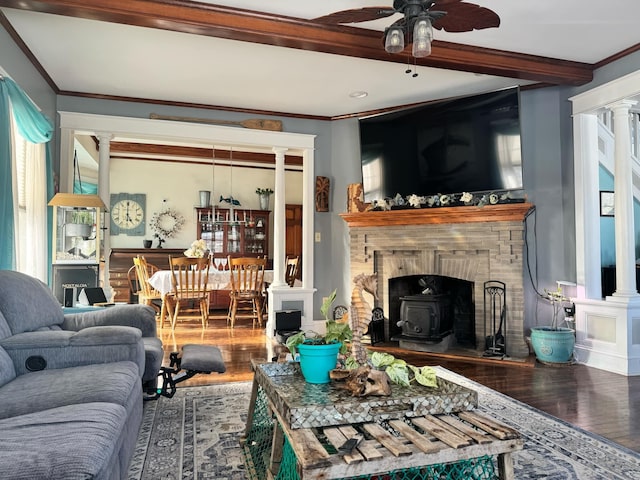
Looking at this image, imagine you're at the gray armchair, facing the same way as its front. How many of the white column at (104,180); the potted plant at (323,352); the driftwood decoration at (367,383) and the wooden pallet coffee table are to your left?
1

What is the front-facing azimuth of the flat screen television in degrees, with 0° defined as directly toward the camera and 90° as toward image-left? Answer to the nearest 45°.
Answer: approximately 45°

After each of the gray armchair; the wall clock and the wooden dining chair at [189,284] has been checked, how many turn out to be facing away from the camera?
1

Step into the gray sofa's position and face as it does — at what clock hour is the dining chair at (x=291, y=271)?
The dining chair is roughly at 10 o'clock from the gray sofa.

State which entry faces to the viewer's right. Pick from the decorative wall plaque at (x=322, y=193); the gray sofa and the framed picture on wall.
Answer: the gray sofa

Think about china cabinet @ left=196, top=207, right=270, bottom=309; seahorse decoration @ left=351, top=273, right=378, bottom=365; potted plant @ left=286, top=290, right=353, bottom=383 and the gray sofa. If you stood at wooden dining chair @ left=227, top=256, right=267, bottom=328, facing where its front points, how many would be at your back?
3

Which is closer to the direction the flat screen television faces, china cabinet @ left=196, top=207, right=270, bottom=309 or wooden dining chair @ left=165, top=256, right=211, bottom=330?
the wooden dining chair

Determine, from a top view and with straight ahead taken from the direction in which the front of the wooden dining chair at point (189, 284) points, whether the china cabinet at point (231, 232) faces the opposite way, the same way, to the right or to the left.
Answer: the opposite way

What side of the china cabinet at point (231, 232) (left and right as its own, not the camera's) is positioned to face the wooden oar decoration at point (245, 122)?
front

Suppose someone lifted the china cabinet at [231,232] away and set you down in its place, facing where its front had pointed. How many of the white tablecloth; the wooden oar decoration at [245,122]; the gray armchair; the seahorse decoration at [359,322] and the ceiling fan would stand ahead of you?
5

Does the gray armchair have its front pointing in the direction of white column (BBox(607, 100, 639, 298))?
yes

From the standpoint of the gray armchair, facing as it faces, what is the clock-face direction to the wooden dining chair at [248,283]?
The wooden dining chair is roughly at 10 o'clock from the gray armchair.

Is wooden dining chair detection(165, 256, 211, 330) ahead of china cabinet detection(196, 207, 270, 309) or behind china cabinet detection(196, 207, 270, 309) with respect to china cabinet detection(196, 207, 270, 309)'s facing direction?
ahead

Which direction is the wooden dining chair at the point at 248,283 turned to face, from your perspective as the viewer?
facing away from the viewer

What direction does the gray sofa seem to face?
to the viewer's right
